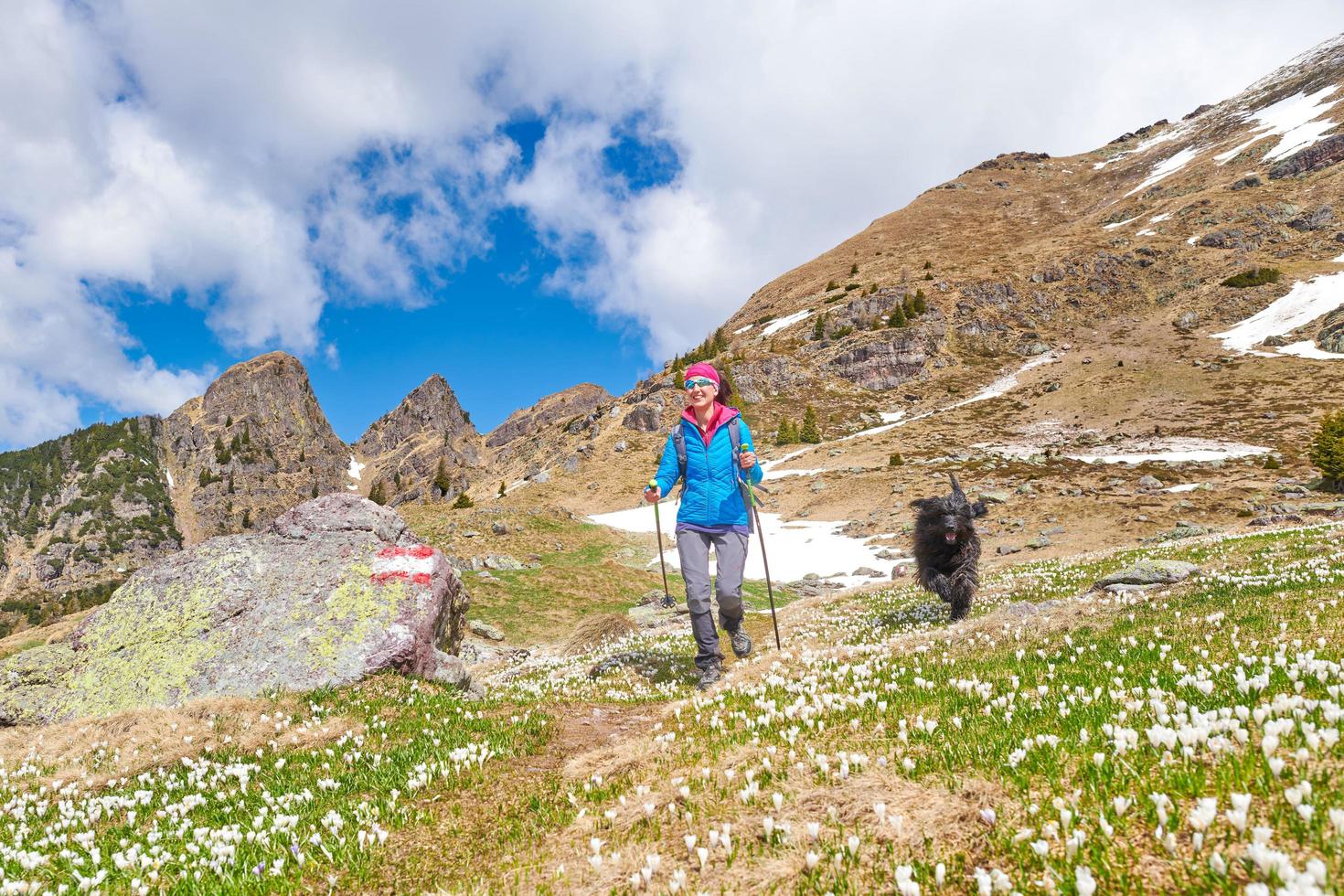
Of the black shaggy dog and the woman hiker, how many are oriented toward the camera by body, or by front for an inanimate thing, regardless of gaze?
2

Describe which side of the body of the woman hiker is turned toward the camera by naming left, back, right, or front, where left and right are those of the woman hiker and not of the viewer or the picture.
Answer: front

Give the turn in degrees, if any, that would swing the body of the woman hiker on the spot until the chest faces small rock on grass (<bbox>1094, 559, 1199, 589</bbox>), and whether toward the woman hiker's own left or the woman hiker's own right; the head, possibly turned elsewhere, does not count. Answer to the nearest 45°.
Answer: approximately 135° to the woman hiker's own left

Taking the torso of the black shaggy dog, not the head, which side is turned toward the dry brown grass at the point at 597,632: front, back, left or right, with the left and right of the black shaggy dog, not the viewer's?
right

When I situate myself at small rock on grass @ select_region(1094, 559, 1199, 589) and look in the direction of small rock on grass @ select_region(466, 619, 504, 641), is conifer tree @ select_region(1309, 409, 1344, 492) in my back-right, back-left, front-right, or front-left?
back-right

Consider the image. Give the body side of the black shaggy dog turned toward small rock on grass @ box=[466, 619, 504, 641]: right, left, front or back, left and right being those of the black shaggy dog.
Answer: right

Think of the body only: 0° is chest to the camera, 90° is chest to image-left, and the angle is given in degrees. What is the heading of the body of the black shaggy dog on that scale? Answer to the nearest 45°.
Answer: approximately 0°

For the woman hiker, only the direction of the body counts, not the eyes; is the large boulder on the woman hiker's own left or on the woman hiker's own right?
on the woman hiker's own right

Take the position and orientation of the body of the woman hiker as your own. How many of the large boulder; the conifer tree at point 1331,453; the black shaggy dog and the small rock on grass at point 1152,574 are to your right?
1

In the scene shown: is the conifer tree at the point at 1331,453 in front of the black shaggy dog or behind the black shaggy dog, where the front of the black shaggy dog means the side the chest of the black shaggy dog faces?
behind

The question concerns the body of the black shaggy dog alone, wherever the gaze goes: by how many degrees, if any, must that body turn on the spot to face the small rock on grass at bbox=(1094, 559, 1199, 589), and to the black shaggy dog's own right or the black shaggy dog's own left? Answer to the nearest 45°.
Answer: approximately 135° to the black shaggy dog's own left
